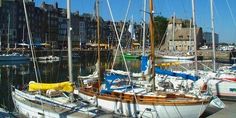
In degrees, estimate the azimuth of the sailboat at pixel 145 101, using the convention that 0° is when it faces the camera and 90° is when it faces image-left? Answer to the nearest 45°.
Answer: approximately 315°

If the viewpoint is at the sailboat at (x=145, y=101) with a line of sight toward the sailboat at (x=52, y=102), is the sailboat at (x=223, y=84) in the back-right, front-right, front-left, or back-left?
back-right

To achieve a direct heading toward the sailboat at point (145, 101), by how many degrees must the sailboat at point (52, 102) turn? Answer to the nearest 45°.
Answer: approximately 45° to its left

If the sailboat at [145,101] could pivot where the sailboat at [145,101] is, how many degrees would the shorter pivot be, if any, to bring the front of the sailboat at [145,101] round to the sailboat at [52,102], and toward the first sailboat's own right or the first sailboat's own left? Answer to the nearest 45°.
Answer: approximately 135° to the first sailboat's own right

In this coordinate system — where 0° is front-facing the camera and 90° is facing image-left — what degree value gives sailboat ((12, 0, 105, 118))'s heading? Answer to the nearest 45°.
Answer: approximately 315°

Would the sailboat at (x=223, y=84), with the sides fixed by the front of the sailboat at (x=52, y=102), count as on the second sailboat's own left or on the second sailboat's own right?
on the second sailboat's own left

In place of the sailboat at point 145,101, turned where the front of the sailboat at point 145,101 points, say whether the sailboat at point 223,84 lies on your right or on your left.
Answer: on your left
